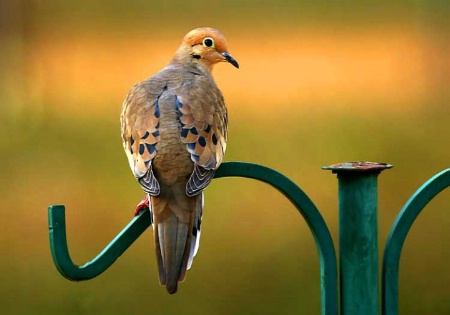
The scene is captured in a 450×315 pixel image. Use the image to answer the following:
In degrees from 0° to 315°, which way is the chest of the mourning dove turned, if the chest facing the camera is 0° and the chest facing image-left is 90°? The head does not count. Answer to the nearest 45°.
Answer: approximately 180°
